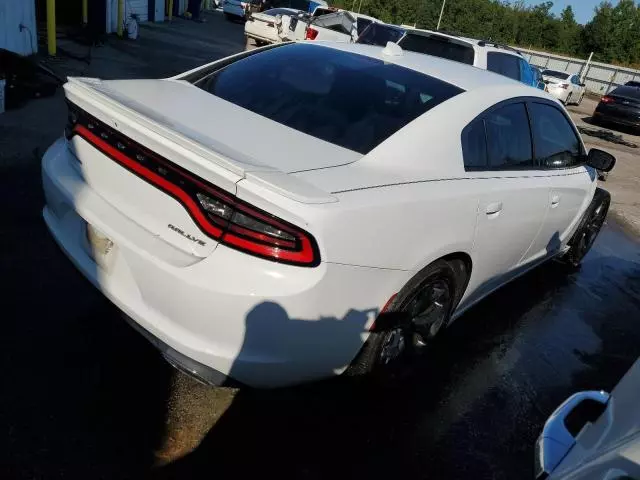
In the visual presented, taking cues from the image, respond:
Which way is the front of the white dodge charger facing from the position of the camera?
facing away from the viewer and to the right of the viewer

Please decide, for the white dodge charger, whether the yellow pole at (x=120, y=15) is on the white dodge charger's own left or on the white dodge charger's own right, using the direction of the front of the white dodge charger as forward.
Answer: on the white dodge charger's own left

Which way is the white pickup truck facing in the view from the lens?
facing away from the viewer and to the right of the viewer

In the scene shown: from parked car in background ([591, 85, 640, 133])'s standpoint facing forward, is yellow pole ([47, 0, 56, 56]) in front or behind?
behind

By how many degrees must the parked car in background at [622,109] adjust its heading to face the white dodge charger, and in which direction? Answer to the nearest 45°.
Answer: approximately 135° to its right

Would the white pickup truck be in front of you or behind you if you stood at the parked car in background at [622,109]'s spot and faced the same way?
behind

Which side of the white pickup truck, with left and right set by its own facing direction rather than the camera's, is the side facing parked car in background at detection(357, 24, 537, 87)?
right

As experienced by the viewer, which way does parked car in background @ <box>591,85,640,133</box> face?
facing away from the viewer and to the right of the viewer
